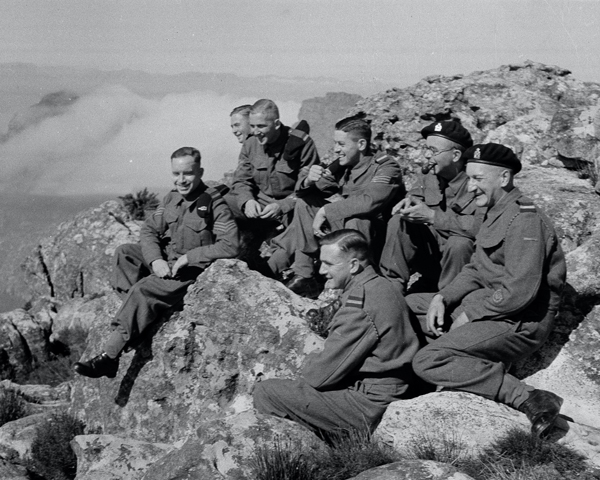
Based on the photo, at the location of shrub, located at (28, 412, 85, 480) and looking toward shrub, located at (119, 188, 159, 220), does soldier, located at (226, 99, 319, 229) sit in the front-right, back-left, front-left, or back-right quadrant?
front-right

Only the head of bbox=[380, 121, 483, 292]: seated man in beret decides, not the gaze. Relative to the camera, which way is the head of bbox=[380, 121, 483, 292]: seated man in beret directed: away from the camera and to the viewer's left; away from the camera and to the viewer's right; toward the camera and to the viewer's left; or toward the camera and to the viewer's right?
toward the camera and to the viewer's left

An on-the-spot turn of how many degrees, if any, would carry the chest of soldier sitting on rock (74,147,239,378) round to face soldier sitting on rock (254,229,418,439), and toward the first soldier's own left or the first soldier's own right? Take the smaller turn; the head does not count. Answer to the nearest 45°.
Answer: approximately 90° to the first soldier's own left

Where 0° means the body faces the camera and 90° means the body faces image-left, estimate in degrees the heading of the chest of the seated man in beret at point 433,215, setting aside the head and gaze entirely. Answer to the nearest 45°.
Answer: approximately 45°

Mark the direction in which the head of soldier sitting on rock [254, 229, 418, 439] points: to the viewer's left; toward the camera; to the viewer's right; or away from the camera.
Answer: to the viewer's left

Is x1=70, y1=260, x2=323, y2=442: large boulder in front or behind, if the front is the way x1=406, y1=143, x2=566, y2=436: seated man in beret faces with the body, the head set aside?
in front

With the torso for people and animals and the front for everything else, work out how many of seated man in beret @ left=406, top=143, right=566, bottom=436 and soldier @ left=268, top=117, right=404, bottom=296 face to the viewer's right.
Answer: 0

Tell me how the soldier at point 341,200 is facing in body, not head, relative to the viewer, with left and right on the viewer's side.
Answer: facing the viewer and to the left of the viewer

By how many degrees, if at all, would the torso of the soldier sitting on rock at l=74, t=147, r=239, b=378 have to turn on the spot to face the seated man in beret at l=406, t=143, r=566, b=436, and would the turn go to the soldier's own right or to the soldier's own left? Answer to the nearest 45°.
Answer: approximately 90° to the soldier's own left

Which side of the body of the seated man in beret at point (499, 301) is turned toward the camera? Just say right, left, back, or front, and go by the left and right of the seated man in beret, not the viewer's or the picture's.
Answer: left

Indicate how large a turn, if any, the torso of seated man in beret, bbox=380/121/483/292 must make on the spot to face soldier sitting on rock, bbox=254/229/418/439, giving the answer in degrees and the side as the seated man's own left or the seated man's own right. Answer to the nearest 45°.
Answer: approximately 45° to the seated man's own left

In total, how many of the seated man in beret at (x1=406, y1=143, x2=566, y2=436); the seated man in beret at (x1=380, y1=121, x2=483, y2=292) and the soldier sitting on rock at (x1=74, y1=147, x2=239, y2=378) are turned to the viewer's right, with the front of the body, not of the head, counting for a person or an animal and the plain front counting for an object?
0
